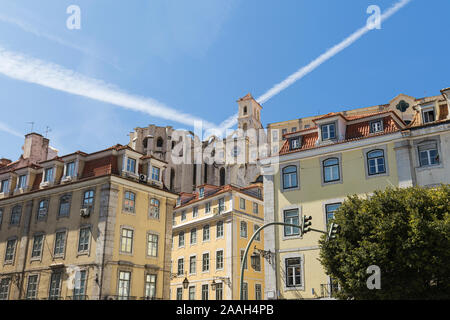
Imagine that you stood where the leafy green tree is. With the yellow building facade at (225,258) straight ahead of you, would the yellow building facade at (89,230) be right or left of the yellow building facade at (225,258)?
left

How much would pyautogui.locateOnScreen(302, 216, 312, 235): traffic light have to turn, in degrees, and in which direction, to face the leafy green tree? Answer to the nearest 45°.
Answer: approximately 45° to its left

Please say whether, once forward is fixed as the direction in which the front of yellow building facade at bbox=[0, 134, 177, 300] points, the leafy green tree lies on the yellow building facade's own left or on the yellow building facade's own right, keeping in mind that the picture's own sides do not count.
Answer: on the yellow building facade's own left

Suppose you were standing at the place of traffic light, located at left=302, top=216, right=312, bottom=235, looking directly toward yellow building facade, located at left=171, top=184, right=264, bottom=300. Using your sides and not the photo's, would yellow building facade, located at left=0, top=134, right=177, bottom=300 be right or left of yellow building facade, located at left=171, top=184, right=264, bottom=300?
left

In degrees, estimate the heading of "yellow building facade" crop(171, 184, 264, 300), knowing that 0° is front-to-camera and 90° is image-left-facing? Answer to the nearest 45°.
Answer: approximately 45°
